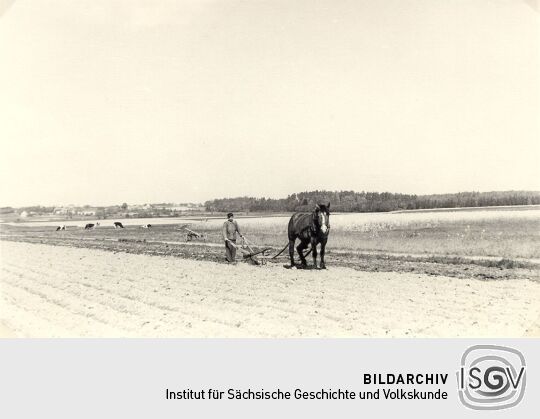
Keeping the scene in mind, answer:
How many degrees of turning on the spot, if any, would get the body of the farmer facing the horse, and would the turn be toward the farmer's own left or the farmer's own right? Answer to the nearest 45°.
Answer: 0° — they already face it

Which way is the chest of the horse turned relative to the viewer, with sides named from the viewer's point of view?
facing the viewer and to the right of the viewer

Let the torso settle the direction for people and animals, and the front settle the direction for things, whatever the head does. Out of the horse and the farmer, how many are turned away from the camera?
0

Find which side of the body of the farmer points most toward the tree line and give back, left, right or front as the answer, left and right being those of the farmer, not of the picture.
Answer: left

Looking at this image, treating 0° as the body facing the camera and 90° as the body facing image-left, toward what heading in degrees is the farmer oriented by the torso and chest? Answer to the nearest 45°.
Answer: approximately 315°

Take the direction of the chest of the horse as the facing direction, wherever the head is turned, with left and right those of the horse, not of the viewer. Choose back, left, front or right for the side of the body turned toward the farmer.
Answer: back

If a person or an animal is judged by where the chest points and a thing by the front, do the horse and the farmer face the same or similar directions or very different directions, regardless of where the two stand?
same or similar directions
